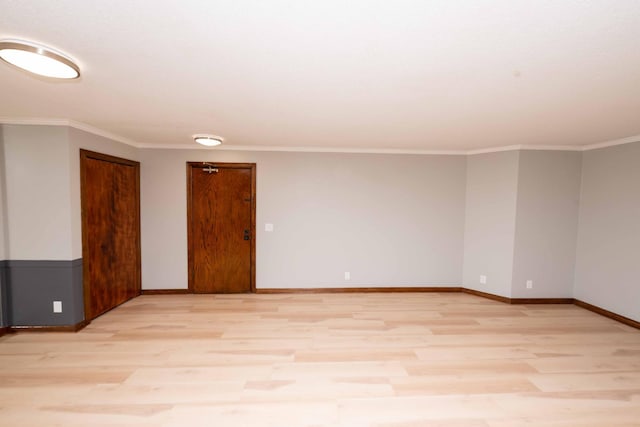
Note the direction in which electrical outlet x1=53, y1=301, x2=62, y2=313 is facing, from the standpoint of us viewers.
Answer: facing the viewer

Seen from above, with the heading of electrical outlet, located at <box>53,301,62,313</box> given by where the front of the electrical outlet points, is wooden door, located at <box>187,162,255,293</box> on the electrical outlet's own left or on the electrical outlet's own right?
on the electrical outlet's own left

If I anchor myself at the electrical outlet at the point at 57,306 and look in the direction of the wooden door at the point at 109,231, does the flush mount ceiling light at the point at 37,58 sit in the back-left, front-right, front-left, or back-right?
back-right
